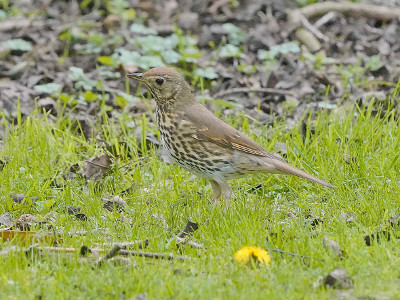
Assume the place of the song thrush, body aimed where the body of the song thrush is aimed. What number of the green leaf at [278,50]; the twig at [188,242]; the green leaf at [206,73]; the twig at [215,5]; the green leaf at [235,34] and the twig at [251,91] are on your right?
5

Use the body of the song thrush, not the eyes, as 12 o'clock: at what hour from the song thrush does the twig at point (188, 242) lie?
The twig is roughly at 9 o'clock from the song thrush.

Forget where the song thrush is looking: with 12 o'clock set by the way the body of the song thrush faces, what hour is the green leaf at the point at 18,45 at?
The green leaf is roughly at 2 o'clock from the song thrush.

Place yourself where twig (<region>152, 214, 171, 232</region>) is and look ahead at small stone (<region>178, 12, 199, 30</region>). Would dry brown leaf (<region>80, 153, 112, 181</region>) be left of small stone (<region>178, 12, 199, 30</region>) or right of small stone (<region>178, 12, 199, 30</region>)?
left

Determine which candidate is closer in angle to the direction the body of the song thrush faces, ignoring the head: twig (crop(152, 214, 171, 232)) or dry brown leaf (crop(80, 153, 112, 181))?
the dry brown leaf

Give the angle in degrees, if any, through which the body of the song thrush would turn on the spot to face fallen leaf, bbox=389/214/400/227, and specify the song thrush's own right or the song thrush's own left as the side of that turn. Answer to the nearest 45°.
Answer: approximately 135° to the song thrush's own left

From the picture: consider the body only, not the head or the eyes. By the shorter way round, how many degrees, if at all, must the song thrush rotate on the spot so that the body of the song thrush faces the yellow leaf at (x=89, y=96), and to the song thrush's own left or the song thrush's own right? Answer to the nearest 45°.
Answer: approximately 45° to the song thrush's own right

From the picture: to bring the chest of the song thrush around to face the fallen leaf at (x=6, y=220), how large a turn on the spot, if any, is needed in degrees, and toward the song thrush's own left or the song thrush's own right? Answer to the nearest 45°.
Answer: approximately 45° to the song thrush's own left

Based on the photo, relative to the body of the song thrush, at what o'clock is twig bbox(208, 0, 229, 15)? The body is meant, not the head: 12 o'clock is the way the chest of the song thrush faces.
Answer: The twig is roughly at 3 o'clock from the song thrush.

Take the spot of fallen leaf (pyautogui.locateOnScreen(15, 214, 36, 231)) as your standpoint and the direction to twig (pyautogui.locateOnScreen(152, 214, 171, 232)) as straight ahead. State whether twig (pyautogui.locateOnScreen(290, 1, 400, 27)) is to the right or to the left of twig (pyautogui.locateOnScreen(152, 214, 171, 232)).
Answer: left

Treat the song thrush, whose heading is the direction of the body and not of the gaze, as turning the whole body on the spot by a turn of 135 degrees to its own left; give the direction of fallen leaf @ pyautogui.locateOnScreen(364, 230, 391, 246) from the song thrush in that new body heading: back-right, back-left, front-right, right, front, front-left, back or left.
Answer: front

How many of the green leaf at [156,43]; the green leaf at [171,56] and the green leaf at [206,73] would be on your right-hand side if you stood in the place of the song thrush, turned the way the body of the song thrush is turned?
3

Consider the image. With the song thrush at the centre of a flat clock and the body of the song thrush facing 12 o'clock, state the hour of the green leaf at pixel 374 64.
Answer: The green leaf is roughly at 4 o'clock from the song thrush.

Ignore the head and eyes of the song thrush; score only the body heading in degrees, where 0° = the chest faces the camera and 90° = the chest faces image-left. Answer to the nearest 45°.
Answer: approximately 90°

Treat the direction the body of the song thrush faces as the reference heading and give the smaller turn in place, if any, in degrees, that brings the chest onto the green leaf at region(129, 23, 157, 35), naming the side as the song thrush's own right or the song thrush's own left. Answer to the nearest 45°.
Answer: approximately 90° to the song thrush's own right

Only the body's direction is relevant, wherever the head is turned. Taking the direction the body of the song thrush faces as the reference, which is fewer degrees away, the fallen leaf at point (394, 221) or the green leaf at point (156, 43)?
the green leaf
